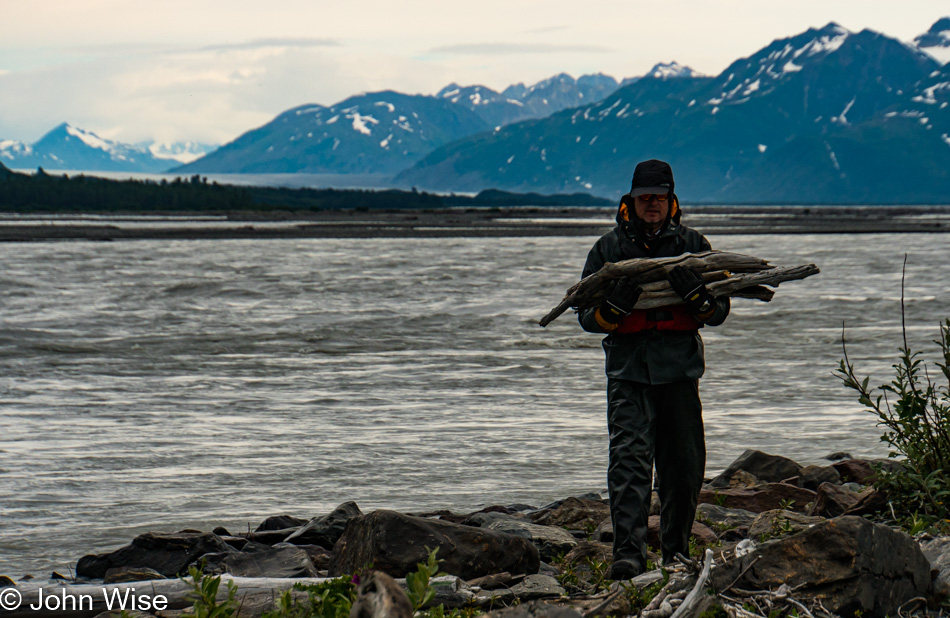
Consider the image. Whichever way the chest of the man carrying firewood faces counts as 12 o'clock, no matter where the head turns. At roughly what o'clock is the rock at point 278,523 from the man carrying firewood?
The rock is roughly at 4 o'clock from the man carrying firewood.

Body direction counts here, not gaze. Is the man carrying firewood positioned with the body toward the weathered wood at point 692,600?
yes

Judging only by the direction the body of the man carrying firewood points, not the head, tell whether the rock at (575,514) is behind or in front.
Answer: behind

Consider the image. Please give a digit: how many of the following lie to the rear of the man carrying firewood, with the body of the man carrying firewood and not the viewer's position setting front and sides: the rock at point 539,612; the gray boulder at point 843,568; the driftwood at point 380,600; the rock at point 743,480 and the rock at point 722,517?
2

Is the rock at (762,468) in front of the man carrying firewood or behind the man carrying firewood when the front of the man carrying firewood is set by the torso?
behind

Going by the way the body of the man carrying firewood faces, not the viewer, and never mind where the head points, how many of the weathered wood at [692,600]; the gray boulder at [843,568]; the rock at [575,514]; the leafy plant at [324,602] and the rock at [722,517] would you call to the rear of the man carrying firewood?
2

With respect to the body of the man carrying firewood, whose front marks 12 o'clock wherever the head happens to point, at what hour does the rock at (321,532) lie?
The rock is roughly at 4 o'clock from the man carrying firewood.

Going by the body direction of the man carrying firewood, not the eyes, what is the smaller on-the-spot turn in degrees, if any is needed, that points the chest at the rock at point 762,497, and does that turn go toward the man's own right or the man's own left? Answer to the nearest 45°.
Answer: approximately 180°

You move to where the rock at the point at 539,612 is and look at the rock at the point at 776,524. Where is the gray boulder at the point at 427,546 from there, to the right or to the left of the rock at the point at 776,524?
left

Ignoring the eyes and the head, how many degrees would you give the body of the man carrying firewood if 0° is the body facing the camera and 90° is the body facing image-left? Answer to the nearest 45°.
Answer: approximately 0°

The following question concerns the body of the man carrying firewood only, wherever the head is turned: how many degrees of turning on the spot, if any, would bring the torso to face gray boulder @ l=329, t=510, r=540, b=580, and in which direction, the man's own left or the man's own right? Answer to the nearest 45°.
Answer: approximately 90° to the man's own right

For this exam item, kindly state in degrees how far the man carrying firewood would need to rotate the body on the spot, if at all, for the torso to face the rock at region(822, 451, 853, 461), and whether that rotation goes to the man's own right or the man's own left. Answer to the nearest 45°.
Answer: approximately 180°

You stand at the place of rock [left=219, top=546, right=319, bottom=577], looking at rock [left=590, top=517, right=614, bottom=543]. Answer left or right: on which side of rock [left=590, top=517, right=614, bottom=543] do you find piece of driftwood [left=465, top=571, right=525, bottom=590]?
right
